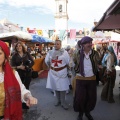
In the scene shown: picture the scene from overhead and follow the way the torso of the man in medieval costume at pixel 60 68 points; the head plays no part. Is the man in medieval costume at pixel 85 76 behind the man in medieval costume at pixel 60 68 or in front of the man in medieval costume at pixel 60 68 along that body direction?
in front

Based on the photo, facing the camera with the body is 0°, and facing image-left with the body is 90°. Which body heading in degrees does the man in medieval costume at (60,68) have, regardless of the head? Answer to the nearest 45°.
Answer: approximately 0°
